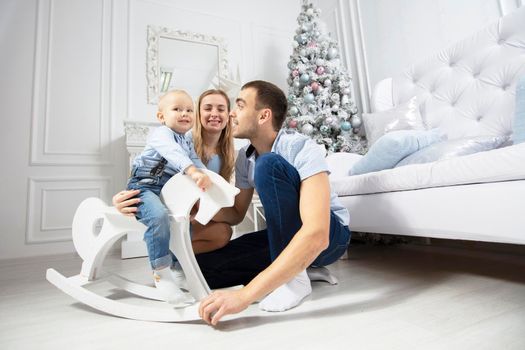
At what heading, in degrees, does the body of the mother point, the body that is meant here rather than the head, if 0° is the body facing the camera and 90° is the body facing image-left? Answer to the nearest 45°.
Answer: approximately 0°

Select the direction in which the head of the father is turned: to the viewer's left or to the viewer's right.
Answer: to the viewer's left

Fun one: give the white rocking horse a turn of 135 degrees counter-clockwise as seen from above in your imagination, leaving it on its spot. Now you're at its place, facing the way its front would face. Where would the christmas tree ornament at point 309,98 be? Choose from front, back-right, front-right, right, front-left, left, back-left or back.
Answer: front-right

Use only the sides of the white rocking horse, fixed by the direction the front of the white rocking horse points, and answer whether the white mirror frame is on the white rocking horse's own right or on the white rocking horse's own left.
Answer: on the white rocking horse's own left

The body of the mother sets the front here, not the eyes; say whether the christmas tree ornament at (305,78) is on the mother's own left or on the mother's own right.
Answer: on the mother's own left

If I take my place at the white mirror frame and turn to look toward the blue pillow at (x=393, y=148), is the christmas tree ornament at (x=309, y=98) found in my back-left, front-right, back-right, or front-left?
front-left

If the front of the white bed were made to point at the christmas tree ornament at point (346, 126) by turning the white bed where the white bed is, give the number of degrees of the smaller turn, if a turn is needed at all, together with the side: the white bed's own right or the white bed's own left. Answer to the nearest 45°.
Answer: approximately 90° to the white bed's own right

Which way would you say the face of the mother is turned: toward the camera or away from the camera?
toward the camera

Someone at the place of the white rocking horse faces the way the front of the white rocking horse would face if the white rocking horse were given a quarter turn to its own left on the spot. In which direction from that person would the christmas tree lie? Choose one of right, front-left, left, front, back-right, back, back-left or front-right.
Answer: front

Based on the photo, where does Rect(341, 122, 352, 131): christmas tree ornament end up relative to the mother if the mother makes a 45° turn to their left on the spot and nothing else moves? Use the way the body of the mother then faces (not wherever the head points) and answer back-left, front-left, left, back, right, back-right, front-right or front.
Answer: left

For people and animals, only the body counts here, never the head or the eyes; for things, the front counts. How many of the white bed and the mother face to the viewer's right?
0

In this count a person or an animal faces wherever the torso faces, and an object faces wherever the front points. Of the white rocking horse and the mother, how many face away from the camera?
0

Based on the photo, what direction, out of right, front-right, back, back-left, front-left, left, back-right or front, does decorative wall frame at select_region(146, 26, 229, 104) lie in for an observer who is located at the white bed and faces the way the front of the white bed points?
front-right

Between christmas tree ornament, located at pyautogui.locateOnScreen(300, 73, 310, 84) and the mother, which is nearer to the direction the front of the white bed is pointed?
the mother

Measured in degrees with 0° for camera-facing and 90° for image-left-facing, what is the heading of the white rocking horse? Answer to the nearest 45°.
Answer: approximately 315°

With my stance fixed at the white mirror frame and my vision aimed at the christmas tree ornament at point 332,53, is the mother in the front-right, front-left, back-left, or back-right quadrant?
front-right

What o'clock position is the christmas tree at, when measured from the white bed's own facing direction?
The christmas tree is roughly at 3 o'clock from the white bed.
